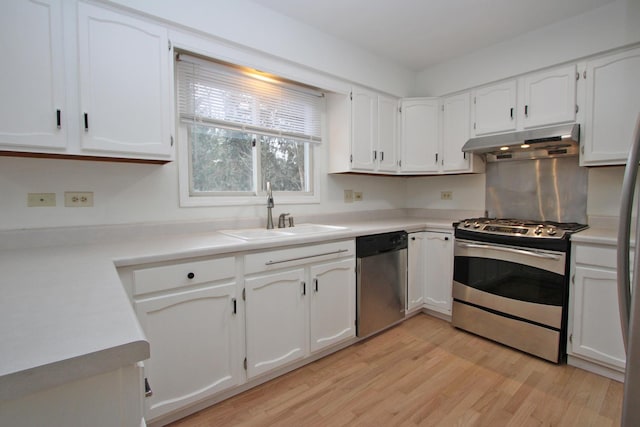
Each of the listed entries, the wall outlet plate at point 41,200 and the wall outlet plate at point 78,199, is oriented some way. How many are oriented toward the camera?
2

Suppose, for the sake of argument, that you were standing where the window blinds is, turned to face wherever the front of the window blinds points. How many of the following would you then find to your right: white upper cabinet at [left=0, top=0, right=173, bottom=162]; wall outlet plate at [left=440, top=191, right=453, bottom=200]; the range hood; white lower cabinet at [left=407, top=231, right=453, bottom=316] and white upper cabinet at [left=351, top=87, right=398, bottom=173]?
1

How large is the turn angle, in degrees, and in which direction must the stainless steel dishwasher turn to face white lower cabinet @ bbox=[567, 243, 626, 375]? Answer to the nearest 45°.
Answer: approximately 45° to its left

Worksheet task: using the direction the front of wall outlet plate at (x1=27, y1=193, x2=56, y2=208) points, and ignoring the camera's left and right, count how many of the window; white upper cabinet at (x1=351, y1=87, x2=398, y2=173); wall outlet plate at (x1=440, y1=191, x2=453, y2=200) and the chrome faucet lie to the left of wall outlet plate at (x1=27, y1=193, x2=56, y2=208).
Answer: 4

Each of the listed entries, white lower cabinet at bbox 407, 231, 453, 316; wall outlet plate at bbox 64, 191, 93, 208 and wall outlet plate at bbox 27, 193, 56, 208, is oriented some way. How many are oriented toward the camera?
3

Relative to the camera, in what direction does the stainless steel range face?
facing the viewer and to the left of the viewer

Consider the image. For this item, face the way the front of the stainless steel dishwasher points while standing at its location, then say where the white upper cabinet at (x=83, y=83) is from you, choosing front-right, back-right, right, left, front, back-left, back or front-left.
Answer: right

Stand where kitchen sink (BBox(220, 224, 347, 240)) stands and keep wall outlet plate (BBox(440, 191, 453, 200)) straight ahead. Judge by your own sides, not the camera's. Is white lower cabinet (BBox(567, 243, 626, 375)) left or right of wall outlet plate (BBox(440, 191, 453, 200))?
right

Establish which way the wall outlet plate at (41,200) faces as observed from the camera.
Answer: facing the viewer

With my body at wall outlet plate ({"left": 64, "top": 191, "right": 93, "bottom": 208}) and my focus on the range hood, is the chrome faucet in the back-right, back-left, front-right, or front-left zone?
front-left

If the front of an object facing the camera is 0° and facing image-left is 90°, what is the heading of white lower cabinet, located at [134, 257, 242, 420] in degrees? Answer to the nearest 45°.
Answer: approximately 315°

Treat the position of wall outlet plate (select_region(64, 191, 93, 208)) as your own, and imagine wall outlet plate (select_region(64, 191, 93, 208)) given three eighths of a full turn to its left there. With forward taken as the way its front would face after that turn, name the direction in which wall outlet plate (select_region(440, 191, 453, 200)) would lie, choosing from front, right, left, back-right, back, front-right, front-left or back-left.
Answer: front-right
